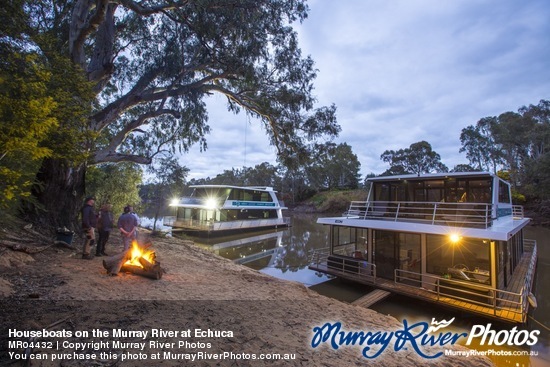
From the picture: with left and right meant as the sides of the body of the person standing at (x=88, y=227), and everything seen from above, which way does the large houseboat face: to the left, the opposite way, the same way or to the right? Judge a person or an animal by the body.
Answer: the opposite way

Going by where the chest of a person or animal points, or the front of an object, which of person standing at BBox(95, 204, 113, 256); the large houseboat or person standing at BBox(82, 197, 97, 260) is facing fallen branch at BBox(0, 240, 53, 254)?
the large houseboat

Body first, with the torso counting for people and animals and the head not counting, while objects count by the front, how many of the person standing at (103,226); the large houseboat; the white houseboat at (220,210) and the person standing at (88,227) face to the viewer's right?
2

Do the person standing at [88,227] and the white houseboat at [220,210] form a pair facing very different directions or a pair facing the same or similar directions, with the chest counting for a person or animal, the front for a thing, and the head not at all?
very different directions

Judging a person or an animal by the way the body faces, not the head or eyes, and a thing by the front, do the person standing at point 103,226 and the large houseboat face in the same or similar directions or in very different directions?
very different directions

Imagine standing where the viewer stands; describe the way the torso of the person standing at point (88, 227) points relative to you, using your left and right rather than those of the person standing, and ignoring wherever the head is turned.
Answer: facing to the right of the viewer

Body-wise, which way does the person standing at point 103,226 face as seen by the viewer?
to the viewer's right

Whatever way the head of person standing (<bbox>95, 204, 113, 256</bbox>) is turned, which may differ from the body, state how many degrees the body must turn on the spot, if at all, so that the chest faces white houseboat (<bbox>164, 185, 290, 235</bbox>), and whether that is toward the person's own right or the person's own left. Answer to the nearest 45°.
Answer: approximately 45° to the person's own left
